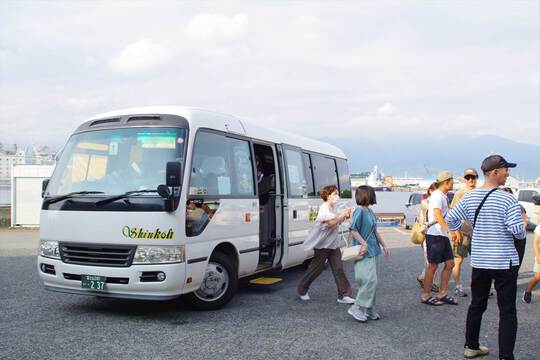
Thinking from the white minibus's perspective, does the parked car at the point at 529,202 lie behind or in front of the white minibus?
behind

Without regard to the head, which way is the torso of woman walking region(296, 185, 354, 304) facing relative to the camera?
to the viewer's right

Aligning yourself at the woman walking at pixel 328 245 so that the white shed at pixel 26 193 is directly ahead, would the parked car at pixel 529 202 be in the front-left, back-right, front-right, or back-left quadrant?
front-right

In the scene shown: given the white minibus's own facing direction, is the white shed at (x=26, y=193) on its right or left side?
on its right

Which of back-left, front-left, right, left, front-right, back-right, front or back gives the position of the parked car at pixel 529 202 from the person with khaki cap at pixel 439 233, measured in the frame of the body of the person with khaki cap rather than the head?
left

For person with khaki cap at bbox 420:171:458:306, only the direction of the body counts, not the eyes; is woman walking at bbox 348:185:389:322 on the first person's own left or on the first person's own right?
on the first person's own right

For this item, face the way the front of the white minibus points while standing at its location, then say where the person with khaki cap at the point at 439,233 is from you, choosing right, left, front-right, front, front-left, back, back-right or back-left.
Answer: back-left
